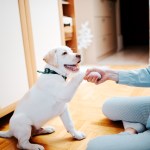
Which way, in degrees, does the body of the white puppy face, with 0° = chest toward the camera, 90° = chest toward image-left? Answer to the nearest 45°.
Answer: approximately 270°
